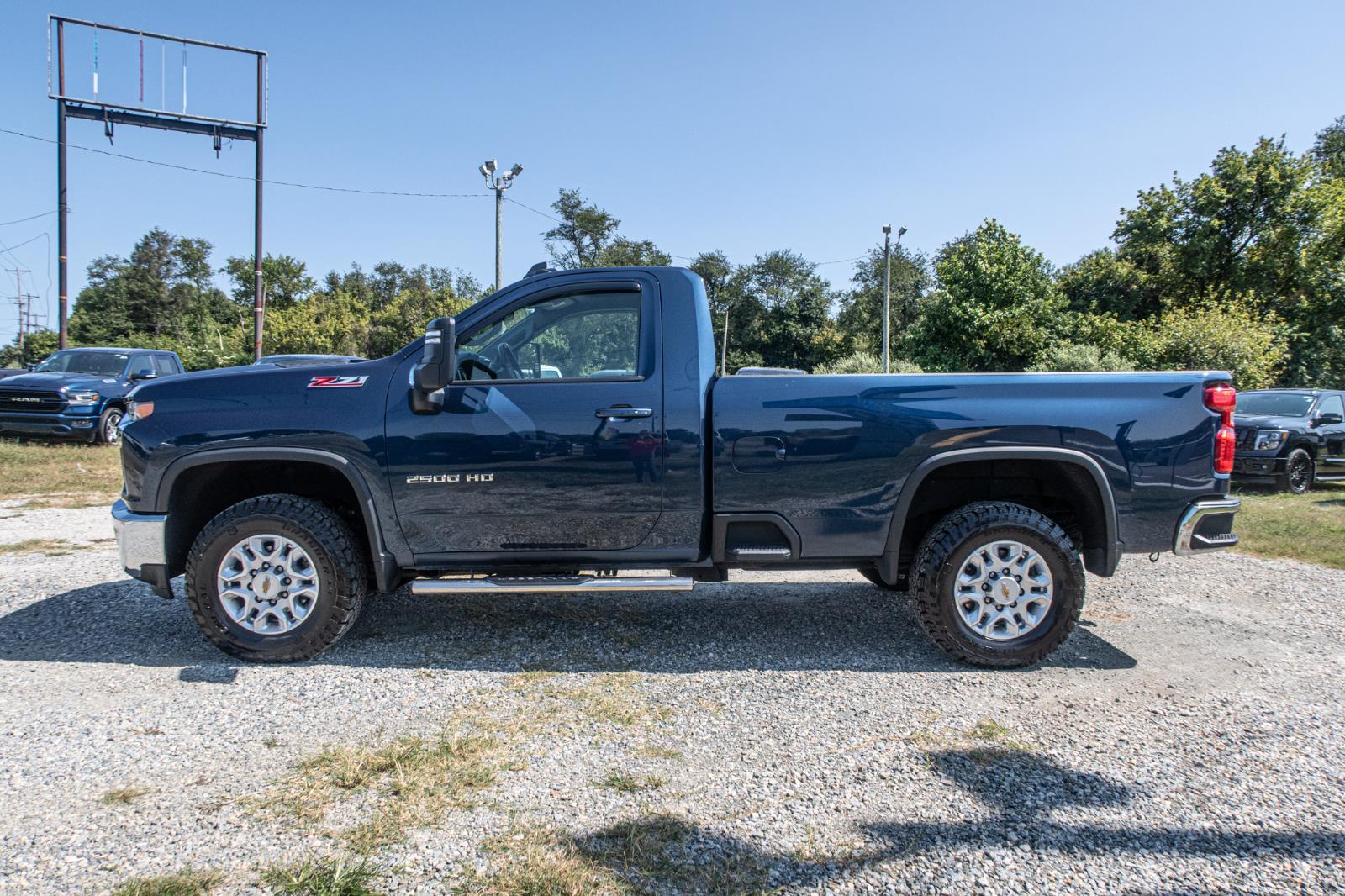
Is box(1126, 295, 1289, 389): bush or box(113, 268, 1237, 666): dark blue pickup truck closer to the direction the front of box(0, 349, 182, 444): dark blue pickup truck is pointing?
the dark blue pickup truck

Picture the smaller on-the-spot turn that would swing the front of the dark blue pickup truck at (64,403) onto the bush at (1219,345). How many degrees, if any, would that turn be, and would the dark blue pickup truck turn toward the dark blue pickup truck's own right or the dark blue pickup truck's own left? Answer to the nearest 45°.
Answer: approximately 135° to the dark blue pickup truck's own left

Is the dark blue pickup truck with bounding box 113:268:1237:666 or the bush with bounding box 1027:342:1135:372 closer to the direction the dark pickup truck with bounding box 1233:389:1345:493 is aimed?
the dark blue pickup truck

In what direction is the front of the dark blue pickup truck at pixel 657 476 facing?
to the viewer's left

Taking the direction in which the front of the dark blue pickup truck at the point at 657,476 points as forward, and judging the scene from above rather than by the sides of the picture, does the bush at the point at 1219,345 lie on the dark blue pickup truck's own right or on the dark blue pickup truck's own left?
on the dark blue pickup truck's own right

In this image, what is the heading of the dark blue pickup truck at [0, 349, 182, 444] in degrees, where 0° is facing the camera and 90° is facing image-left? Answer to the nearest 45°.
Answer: approximately 45°

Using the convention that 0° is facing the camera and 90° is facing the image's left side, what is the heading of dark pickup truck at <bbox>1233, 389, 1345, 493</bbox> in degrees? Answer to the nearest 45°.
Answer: approximately 45°

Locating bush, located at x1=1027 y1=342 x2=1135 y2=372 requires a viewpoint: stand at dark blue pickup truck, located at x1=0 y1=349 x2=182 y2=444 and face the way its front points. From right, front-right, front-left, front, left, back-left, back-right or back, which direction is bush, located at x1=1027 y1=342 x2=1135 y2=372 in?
back-left

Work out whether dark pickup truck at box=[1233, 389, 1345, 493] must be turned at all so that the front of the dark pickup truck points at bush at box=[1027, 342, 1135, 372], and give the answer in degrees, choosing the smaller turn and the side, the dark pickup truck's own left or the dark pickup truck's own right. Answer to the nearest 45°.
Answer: approximately 135° to the dark pickup truck's own right
